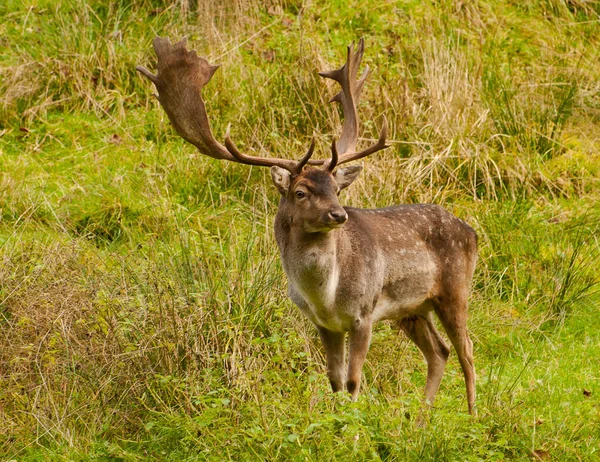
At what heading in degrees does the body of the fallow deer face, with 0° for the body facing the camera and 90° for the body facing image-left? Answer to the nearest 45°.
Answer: approximately 45°
